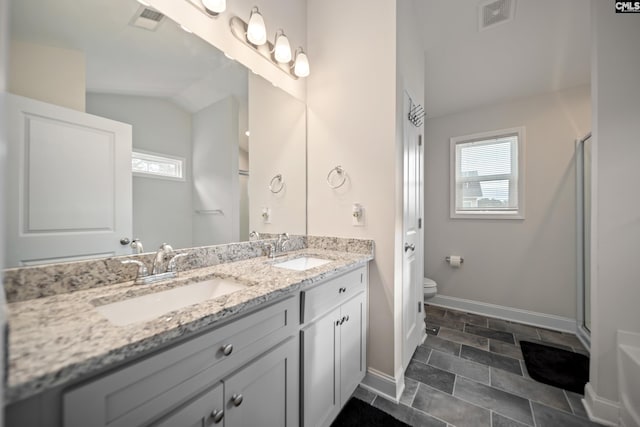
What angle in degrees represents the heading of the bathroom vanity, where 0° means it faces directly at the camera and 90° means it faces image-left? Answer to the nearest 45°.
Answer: approximately 315°

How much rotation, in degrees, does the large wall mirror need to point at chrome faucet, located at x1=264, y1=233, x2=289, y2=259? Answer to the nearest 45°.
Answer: approximately 45° to its left

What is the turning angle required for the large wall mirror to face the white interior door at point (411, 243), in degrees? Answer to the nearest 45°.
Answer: approximately 45° to its left
